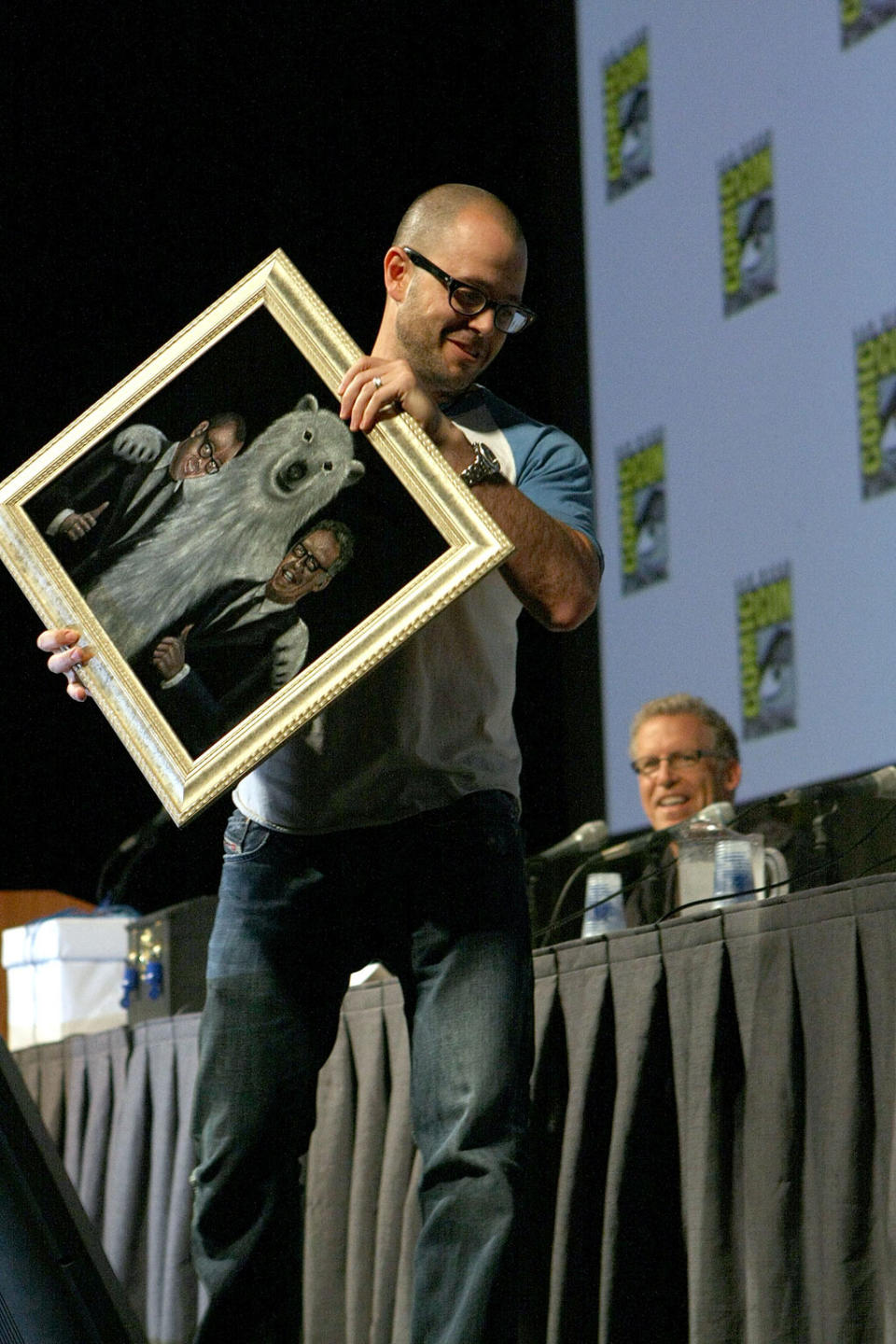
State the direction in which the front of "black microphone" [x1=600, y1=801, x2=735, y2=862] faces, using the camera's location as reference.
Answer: facing to the right of the viewer

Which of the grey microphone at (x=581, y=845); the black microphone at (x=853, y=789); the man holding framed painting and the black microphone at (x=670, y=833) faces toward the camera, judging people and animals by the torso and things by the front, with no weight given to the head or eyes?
the man holding framed painting

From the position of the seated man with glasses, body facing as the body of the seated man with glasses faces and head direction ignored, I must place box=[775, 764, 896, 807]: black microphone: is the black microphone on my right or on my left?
on my left

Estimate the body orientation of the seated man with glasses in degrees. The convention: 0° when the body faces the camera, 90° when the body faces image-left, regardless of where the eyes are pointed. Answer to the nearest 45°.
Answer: approximately 45°

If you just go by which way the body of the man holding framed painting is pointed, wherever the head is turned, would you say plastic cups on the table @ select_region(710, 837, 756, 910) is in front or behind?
behind
